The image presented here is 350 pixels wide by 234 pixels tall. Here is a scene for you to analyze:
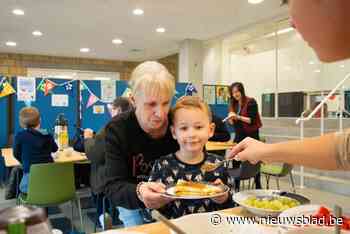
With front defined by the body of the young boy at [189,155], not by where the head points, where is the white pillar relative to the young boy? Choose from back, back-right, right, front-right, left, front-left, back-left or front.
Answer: back

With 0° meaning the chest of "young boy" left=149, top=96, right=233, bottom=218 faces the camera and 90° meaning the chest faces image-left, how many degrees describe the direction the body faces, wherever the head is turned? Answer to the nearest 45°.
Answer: approximately 0°

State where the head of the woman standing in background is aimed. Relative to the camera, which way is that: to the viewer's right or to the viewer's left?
to the viewer's left

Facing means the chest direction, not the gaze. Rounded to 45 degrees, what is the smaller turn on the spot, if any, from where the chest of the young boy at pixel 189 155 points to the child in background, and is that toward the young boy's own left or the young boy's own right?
approximately 135° to the young boy's own right

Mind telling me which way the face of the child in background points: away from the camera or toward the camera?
away from the camera

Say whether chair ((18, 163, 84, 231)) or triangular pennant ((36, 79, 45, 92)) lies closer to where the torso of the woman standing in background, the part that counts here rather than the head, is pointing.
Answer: the chair

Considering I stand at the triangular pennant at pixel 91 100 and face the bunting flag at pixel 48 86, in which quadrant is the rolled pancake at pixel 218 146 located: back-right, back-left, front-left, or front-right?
back-left

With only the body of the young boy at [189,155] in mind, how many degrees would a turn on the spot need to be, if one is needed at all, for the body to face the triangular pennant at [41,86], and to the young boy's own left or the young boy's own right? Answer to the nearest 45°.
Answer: approximately 135° to the young boy's own right

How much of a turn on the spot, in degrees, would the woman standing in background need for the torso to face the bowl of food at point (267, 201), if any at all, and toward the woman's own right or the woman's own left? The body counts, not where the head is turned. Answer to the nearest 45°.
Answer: approximately 45° to the woman's own left

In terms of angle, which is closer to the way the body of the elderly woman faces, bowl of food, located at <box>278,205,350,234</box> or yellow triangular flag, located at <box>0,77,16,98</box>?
the bowl of food

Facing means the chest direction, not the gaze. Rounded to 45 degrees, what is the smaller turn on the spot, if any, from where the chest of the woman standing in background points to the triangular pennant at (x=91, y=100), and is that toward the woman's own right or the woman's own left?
approximately 45° to the woman's own right
